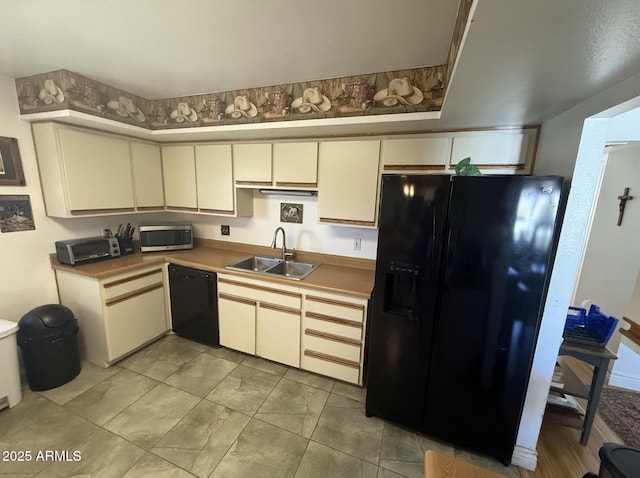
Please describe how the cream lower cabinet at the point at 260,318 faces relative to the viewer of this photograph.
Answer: facing the viewer and to the left of the viewer

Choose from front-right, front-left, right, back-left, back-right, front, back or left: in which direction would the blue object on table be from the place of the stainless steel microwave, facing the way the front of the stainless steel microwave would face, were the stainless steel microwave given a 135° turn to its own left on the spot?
right

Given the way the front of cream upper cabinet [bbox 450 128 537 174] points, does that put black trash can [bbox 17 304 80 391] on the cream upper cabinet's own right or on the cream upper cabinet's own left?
on the cream upper cabinet's own right

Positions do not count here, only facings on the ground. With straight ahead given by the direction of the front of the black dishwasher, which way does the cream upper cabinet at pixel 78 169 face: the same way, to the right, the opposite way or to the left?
to the left

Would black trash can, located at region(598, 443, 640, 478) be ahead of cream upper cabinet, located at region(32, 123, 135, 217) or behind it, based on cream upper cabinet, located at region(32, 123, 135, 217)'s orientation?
ahead

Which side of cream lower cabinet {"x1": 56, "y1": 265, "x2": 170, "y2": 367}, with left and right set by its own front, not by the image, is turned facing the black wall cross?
front

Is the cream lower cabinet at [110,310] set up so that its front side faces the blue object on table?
yes

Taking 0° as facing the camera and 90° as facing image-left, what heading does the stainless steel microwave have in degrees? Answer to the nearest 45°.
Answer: approximately 0°

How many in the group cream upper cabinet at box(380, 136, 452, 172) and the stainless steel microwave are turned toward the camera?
2

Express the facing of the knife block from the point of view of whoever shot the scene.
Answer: facing the viewer and to the right of the viewer

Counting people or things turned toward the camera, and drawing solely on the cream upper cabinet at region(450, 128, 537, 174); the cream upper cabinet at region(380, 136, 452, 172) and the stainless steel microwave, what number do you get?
3
